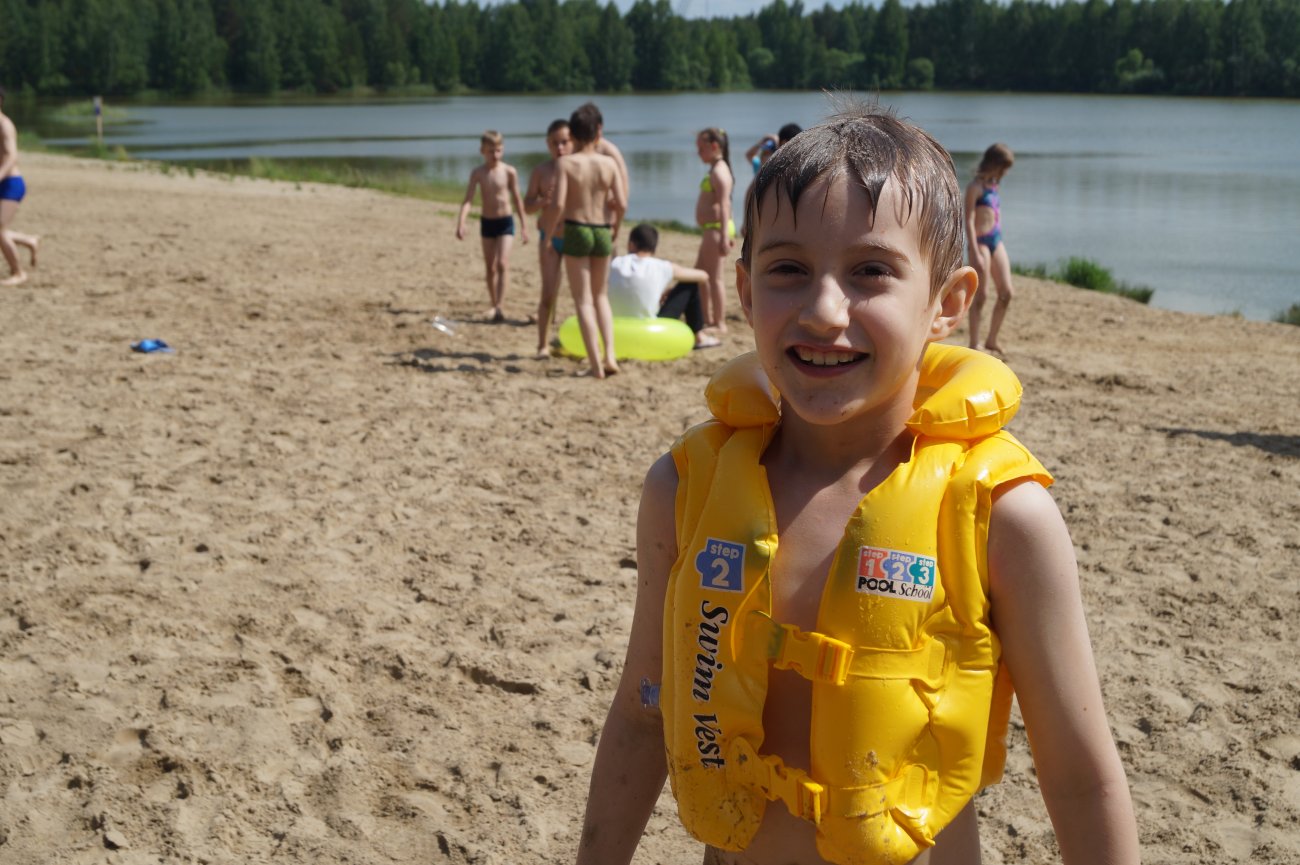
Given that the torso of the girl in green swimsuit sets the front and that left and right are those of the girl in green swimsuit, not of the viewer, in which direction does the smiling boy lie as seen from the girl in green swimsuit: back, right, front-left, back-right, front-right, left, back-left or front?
left

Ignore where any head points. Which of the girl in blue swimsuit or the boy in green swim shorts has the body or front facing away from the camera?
the boy in green swim shorts

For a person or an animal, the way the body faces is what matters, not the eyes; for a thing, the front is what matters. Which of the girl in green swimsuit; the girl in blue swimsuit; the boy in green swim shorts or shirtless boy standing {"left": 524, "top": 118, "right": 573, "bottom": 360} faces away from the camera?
the boy in green swim shorts

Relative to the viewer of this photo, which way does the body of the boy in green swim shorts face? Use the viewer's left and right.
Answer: facing away from the viewer

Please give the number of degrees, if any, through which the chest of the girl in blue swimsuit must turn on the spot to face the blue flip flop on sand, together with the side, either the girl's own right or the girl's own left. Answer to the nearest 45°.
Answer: approximately 135° to the girl's own right

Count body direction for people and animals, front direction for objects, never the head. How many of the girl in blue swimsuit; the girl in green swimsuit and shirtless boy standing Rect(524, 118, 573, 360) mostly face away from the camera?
0

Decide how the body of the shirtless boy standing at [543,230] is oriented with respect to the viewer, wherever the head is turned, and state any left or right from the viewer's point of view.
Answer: facing the viewer and to the right of the viewer

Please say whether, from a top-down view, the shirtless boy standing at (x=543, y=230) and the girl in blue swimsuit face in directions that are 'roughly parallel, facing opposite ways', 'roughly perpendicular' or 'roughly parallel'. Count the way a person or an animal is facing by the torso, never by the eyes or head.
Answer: roughly parallel

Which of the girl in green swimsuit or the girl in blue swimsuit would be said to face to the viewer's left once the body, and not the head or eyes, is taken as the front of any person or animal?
the girl in green swimsuit

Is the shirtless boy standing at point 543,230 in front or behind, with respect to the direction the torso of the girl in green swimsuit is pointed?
in front

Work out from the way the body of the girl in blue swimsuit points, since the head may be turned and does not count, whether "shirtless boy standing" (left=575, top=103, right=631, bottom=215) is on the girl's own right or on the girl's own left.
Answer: on the girl's own right

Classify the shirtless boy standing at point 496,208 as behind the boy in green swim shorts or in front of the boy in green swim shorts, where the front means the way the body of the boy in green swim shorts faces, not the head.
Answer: in front

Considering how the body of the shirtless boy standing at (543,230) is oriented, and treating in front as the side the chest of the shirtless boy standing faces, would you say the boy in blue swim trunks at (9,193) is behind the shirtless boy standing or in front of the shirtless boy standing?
behind
